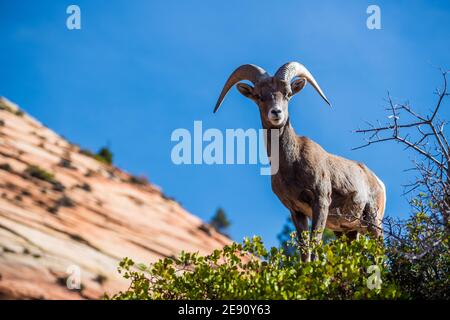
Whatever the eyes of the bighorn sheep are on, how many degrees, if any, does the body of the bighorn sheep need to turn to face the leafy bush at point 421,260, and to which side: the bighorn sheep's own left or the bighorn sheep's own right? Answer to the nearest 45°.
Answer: approximately 90° to the bighorn sheep's own left

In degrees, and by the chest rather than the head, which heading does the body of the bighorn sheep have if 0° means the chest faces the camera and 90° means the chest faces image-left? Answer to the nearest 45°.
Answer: approximately 45°
